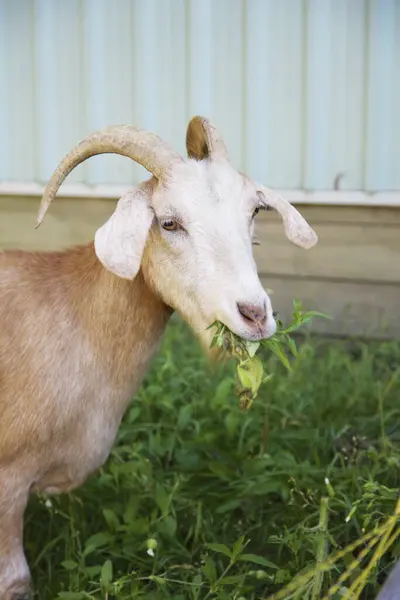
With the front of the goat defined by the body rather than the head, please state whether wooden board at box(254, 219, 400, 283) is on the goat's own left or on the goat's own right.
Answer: on the goat's own left

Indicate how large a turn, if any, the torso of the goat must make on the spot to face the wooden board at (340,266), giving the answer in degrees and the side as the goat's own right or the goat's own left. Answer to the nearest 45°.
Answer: approximately 45° to the goat's own left

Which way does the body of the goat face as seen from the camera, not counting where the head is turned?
to the viewer's right

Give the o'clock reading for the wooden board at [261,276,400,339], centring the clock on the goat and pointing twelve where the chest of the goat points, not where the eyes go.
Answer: The wooden board is roughly at 10 o'clock from the goat.
